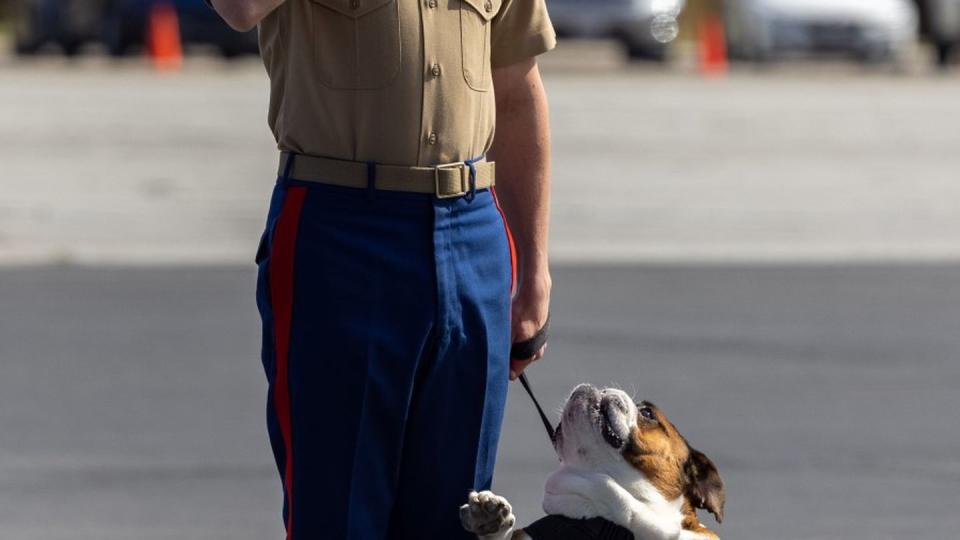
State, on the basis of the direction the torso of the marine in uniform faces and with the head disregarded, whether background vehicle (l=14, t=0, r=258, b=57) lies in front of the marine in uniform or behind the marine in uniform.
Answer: behind

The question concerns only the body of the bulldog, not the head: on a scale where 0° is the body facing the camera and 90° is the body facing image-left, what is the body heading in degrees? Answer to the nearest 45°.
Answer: approximately 45°

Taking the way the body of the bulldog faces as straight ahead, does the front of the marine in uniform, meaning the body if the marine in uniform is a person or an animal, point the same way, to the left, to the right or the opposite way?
to the left

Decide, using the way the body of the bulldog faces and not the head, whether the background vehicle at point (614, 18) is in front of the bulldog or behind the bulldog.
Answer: behind
